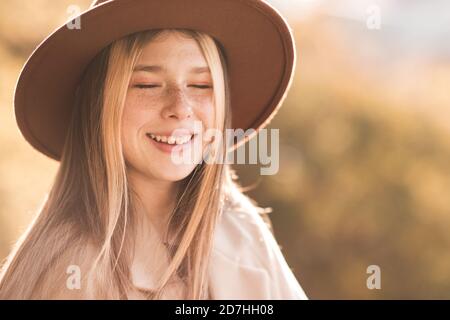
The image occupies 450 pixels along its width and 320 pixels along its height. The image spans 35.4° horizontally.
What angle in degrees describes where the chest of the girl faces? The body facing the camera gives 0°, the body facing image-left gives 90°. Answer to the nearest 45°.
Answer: approximately 0°
